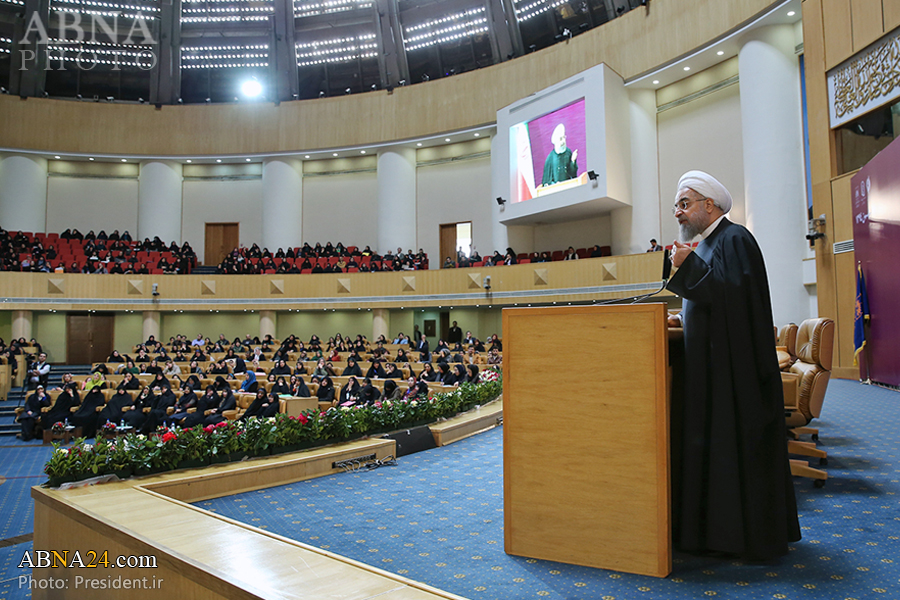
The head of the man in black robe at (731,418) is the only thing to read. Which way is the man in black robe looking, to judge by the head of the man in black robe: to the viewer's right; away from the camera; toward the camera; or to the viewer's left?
to the viewer's left

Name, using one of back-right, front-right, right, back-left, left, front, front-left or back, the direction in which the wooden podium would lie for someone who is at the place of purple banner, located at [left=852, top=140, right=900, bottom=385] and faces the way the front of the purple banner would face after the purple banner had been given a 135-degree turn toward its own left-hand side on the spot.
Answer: right

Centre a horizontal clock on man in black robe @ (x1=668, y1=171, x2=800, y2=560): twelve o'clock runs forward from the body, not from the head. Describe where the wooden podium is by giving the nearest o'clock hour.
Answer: The wooden podium is roughly at 11 o'clock from the man in black robe.

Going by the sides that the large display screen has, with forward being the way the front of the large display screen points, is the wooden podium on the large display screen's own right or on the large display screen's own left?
on the large display screen's own left

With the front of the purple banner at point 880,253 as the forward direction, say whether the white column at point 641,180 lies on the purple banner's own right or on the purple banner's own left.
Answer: on the purple banner's own right

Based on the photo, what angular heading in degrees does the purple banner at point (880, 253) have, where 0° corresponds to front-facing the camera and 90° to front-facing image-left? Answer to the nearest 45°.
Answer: approximately 45°

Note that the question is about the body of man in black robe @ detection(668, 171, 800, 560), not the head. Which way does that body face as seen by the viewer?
to the viewer's left

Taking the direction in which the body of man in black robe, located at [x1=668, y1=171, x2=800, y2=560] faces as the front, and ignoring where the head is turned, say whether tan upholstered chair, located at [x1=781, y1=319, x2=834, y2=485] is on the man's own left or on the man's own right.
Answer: on the man's own right

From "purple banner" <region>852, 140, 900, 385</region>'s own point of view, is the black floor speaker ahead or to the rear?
ahead

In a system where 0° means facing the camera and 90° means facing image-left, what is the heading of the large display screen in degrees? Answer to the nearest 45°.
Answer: approximately 45°
